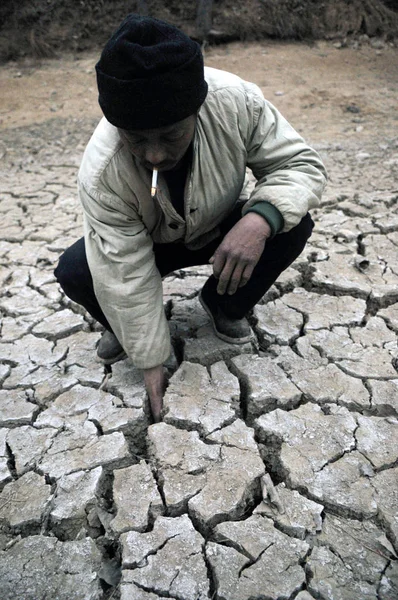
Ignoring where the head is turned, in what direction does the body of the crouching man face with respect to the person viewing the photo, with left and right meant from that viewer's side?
facing the viewer
